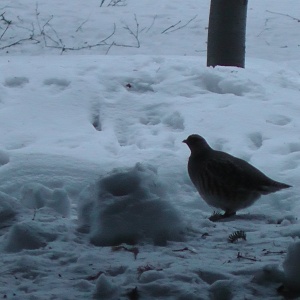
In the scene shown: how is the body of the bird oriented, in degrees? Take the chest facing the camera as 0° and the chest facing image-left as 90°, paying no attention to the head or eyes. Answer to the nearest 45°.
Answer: approximately 90°

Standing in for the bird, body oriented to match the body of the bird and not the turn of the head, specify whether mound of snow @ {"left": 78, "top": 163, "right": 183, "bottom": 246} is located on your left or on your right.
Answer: on your left
